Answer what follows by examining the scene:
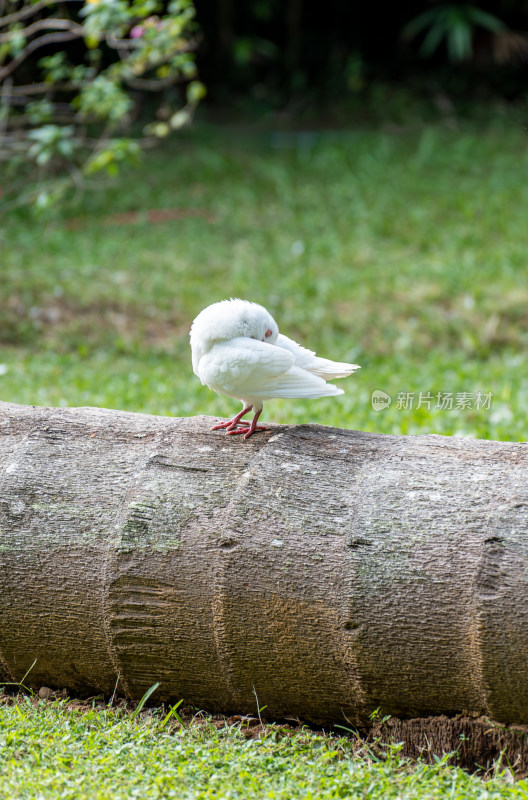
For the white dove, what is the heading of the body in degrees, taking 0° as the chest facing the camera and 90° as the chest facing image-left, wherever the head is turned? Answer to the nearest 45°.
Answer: approximately 90°
